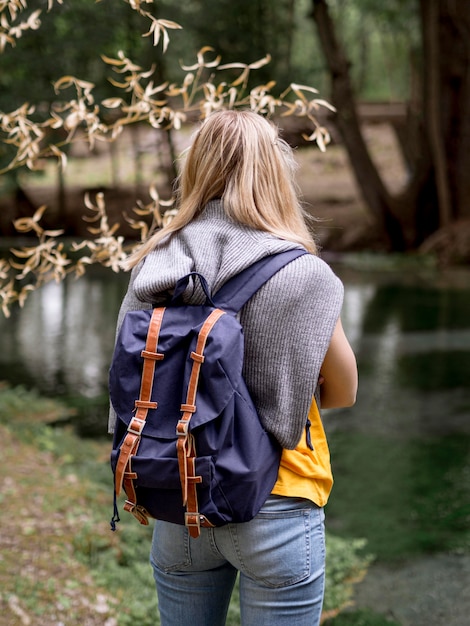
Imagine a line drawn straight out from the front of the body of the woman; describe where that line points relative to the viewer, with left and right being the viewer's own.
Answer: facing away from the viewer and to the right of the viewer

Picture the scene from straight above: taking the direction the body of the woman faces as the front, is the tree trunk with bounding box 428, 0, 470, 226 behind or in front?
in front

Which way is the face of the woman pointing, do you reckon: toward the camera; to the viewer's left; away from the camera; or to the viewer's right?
away from the camera

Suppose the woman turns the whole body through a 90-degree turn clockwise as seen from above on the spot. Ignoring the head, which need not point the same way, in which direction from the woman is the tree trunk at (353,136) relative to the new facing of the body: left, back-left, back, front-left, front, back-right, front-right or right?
back-left

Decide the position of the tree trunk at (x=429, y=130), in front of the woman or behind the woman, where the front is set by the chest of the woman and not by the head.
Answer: in front
